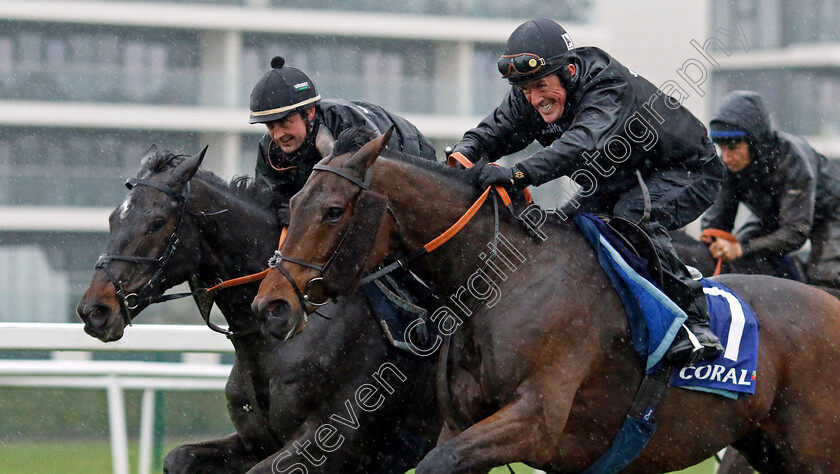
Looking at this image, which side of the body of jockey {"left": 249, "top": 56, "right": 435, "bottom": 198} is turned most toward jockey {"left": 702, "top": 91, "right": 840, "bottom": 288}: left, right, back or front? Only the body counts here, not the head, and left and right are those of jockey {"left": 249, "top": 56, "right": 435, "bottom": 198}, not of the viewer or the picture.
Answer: back

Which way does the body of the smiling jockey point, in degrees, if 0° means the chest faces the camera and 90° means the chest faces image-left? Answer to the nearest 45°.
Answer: approximately 45°

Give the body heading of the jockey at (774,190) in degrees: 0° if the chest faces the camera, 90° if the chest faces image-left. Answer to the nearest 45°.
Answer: approximately 45°

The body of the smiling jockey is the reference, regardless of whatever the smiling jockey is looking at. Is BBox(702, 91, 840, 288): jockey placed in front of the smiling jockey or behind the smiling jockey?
behind

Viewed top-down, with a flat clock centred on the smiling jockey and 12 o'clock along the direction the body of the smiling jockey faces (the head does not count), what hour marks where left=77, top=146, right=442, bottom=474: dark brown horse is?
The dark brown horse is roughly at 1 o'clock from the smiling jockey.

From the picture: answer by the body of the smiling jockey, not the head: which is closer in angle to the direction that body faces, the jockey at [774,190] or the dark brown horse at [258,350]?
the dark brown horse
